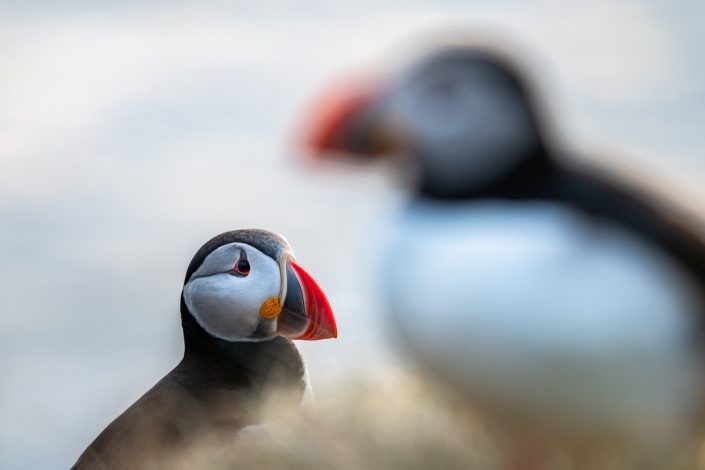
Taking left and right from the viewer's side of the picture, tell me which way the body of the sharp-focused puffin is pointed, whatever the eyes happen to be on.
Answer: facing to the right of the viewer
